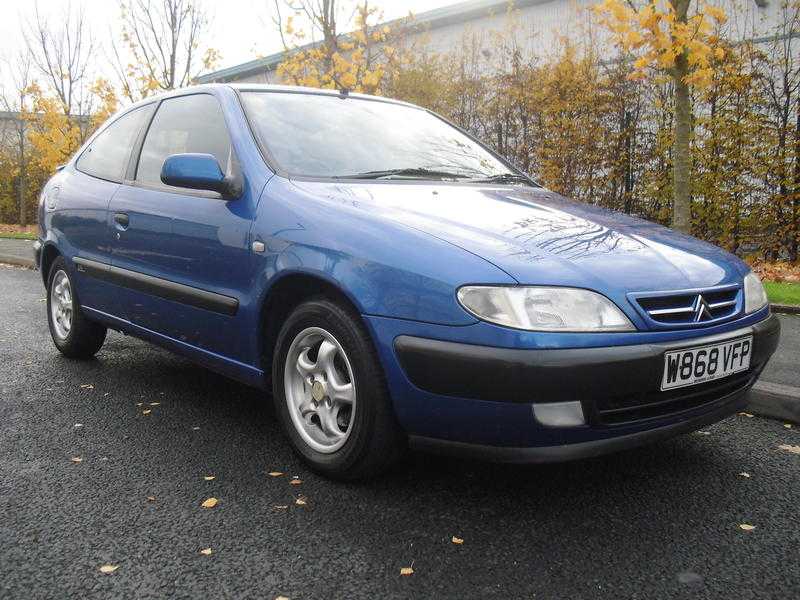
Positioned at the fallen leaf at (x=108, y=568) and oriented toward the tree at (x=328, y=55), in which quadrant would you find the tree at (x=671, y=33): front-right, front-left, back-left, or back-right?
front-right

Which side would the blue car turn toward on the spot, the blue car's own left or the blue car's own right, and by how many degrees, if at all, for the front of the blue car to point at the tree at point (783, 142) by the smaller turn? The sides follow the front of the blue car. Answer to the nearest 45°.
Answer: approximately 90° to the blue car's own left

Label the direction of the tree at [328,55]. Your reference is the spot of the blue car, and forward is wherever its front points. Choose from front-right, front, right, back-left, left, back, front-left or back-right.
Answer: back-left

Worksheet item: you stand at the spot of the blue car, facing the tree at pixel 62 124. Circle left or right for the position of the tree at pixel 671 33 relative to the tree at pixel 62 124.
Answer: right

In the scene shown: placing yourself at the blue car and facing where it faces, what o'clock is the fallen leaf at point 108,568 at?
The fallen leaf is roughly at 3 o'clock from the blue car.

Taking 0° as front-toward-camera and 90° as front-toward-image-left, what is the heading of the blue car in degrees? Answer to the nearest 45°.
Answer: approximately 315°

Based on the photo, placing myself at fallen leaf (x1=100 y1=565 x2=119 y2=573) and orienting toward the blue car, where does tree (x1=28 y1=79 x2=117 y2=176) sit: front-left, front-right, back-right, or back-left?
front-left

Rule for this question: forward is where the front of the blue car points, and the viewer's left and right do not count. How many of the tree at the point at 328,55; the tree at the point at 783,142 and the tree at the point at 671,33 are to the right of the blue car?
0

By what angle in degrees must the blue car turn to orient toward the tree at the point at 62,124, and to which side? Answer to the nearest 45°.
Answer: approximately 180°

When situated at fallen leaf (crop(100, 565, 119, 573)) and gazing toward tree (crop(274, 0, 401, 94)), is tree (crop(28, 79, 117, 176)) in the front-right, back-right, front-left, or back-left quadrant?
front-left

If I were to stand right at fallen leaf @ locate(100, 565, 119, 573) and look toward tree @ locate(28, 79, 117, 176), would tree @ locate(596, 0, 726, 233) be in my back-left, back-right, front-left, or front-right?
front-right

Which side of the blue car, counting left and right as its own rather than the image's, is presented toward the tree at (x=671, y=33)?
left
